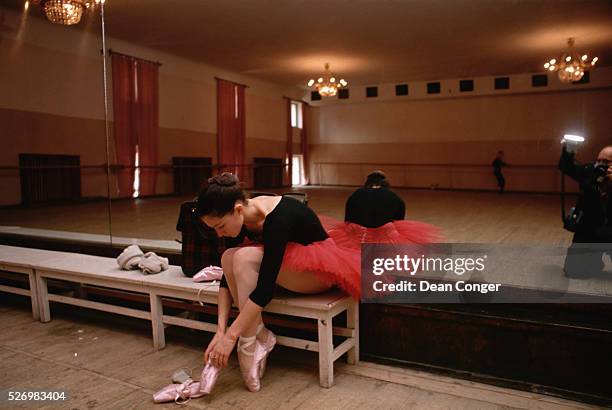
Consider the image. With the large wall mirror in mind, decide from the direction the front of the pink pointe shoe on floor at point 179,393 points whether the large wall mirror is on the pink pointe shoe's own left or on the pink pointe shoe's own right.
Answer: on the pink pointe shoe's own right

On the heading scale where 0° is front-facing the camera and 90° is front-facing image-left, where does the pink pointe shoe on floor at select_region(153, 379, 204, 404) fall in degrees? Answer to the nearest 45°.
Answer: approximately 45°

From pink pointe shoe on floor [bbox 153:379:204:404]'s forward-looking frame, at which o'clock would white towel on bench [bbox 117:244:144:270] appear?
The white towel on bench is roughly at 4 o'clock from the pink pointe shoe on floor.

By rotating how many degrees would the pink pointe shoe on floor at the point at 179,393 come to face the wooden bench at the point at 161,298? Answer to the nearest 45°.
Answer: approximately 135° to its right
